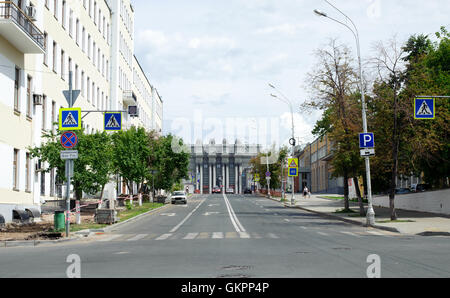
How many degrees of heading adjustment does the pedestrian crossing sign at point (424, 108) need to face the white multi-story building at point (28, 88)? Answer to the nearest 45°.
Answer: approximately 90° to its right

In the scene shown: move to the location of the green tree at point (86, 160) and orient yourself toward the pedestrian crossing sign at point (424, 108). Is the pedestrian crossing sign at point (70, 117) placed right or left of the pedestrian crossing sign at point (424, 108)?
right

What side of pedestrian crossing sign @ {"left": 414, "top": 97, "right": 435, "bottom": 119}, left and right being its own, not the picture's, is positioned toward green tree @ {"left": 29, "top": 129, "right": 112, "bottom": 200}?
right

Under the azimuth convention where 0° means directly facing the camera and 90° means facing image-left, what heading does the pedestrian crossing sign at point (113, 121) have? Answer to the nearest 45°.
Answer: approximately 0°
